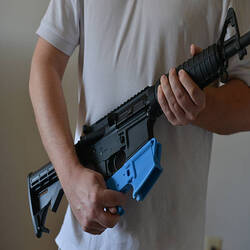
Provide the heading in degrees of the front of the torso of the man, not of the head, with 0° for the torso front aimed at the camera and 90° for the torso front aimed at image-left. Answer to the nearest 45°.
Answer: approximately 0°
